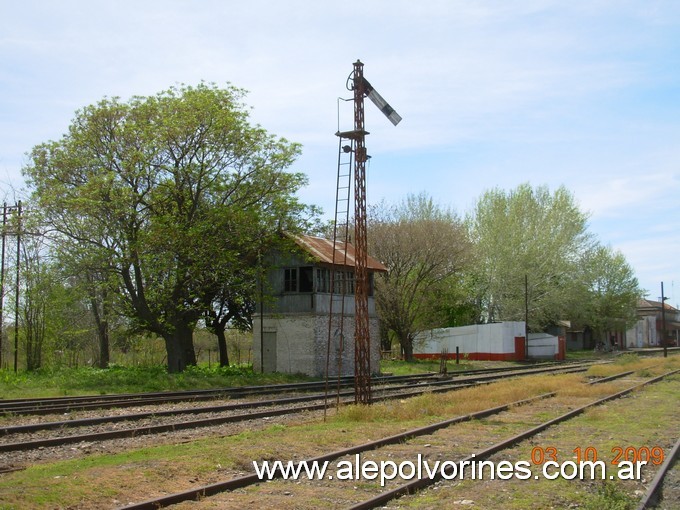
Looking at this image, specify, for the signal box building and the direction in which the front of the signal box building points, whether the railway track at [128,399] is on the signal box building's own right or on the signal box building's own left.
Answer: on the signal box building's own right

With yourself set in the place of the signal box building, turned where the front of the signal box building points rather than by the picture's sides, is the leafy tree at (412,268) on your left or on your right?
on your left

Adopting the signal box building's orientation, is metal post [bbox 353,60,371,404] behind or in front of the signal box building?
in front

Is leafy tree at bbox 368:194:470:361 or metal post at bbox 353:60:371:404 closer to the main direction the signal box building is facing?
the metal post

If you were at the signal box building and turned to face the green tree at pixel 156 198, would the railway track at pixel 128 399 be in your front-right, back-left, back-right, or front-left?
front-left

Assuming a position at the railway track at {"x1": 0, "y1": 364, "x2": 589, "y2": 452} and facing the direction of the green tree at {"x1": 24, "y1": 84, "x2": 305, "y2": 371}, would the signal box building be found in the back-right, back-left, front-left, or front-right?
front-right

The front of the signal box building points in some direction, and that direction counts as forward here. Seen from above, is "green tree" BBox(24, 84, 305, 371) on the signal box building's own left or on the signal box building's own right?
on the signal box building's own right

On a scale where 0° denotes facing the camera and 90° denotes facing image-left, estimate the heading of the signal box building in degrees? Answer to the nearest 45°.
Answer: approximately 315°

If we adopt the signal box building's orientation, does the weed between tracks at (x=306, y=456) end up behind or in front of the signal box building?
in front

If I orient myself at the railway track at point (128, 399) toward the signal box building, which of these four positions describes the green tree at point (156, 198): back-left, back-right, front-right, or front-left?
front-left
